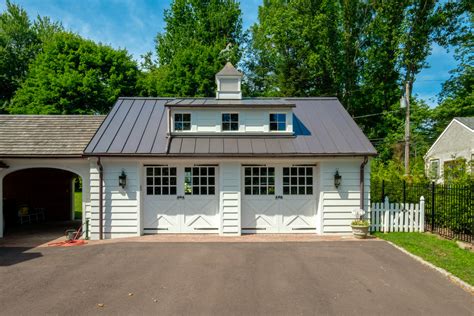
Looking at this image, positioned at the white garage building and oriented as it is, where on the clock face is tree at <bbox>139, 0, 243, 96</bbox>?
The tree is roughly at 6 o'clock from the white garage building.

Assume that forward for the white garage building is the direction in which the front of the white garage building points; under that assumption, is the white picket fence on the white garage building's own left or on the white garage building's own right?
on the white garage building's own left

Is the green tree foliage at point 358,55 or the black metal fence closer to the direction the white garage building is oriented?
the black metal fence

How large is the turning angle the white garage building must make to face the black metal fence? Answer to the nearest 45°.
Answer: approximately 90° to its left

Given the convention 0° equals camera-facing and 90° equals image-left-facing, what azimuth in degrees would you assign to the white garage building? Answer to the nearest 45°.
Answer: approximately 0°

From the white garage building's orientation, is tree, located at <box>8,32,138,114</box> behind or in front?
behind

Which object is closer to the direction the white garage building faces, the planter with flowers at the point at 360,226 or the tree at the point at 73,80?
the planter with flowers
